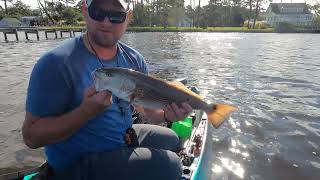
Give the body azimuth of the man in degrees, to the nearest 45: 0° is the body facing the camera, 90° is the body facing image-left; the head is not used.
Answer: approximately 315°
